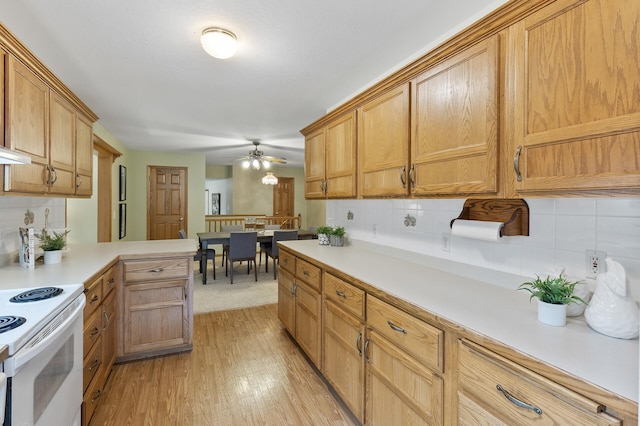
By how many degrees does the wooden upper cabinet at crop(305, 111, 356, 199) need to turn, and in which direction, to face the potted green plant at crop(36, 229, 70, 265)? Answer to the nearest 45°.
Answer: approximately 45° to its right

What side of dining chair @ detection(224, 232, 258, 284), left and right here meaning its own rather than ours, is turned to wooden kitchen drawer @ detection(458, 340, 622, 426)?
back

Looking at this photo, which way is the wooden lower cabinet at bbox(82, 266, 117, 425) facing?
to the viewer's right

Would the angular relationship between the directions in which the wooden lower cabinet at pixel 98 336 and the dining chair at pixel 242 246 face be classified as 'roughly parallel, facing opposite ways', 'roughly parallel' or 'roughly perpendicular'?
roughly perpendicular

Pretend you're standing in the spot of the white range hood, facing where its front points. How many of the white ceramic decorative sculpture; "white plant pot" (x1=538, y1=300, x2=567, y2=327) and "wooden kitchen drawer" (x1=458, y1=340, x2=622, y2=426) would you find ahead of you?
3

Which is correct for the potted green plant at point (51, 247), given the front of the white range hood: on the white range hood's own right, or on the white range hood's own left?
on the white range hood's own left

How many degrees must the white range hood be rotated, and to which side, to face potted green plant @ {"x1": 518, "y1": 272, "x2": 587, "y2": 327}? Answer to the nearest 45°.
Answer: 0° — it already faces it

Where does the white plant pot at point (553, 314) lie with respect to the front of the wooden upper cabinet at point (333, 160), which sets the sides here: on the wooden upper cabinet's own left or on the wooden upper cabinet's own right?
on the wooden upper cabinet's own left

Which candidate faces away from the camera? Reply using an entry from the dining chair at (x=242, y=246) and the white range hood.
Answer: the dining chair

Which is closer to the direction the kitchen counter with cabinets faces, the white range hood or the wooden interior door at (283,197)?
the white range hood

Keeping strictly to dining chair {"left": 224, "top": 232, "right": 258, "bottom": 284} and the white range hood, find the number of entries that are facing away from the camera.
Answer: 1

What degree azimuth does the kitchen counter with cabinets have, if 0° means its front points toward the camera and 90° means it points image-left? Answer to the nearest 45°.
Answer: approximately 45°

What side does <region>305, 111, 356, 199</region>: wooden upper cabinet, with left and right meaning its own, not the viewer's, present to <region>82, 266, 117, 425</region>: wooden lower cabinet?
front

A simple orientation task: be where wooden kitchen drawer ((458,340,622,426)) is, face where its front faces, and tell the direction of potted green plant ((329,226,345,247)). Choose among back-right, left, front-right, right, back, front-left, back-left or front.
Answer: right

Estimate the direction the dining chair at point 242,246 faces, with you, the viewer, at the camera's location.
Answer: facing away from the viewer

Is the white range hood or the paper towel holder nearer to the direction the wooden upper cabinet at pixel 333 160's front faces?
the white range hood
